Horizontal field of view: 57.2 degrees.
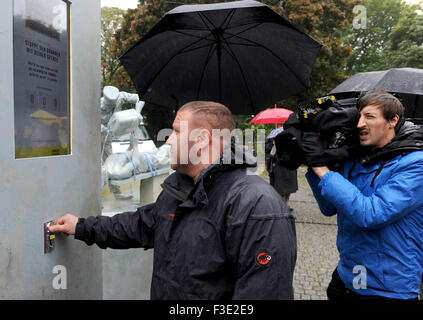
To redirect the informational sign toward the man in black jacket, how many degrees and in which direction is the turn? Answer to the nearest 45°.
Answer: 0° — it already faces them

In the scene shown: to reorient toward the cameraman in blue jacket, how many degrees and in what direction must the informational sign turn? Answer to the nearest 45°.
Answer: approximately 45° to its left

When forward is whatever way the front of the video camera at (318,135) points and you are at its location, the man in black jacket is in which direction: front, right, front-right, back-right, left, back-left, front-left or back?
front

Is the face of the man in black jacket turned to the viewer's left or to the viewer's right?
to the viewer's left

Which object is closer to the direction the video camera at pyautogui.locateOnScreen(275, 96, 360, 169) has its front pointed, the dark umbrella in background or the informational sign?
the informational sign

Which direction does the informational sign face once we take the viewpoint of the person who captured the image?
facing the viewer and to the right of the viewer

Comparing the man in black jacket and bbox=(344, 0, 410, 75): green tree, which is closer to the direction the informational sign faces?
the man in black jacket

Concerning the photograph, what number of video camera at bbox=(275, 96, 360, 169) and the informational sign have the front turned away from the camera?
0

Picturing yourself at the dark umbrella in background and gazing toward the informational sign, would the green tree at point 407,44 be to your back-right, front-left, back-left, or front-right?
back-right

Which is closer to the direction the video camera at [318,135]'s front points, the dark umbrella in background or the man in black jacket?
the man in black jacket

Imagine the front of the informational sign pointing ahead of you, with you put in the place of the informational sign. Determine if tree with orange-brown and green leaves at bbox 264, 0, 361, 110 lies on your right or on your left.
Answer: on your left

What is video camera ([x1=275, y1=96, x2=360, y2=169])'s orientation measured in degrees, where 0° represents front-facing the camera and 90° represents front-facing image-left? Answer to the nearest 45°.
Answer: approximately 45°

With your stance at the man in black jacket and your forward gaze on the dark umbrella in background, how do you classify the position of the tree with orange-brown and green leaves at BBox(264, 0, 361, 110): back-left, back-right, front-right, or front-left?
front-left

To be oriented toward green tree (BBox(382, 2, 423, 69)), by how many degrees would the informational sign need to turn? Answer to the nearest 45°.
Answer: approximately 90° to its left

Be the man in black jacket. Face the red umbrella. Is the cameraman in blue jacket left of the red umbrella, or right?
right

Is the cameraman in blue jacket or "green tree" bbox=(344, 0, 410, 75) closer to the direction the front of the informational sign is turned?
the cameraman in blue jacket

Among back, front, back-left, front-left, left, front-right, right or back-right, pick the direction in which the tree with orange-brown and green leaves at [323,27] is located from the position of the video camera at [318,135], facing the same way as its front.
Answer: back-right
